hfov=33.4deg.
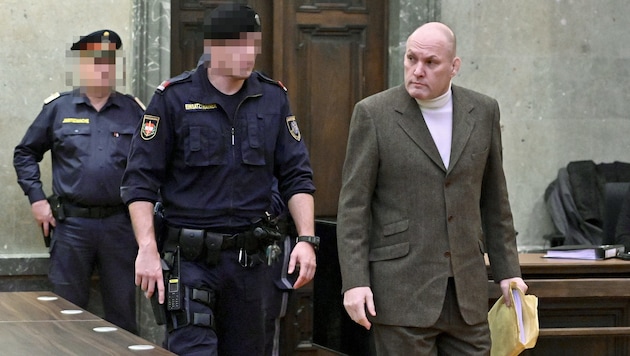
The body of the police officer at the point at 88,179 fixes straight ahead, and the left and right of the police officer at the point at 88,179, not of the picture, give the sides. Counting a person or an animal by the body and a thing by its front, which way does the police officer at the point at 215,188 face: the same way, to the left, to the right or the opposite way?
the same way

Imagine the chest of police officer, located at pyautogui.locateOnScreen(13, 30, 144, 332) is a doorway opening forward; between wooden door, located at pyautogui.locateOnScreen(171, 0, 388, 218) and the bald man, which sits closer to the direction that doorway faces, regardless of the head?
the bald man

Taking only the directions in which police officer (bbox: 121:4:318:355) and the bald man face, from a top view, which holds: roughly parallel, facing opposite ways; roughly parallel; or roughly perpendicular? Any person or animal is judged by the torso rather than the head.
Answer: roughly parallel

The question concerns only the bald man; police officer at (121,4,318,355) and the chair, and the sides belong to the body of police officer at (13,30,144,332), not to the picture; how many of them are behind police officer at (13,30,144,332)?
0

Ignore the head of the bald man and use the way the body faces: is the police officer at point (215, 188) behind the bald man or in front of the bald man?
behind

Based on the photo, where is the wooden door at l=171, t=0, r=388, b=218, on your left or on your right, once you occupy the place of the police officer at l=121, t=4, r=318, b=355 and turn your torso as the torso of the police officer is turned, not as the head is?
on your left

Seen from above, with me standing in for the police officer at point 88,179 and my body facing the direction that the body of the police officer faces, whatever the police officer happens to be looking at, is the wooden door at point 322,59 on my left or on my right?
on my left

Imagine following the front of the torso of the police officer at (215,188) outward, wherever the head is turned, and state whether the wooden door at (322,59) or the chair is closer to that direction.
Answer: the chair

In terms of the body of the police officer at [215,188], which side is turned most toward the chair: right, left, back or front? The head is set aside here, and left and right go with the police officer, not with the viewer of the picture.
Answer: left

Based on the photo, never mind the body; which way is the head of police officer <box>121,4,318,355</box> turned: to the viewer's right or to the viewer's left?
to the viewer's right

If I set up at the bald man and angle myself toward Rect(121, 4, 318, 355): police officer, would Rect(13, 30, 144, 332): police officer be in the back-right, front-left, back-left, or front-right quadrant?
front-right

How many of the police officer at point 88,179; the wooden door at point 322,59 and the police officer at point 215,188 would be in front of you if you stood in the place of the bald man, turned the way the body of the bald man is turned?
0

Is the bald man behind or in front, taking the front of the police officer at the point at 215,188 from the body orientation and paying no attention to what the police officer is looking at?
in front

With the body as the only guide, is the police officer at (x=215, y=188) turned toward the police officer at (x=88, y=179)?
no

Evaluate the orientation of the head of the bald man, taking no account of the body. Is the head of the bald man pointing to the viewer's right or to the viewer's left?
to the viewer's left

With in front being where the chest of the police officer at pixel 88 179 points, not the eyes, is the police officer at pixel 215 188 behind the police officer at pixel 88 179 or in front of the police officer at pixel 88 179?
in front

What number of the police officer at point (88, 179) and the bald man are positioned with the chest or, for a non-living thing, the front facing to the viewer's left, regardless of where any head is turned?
0
